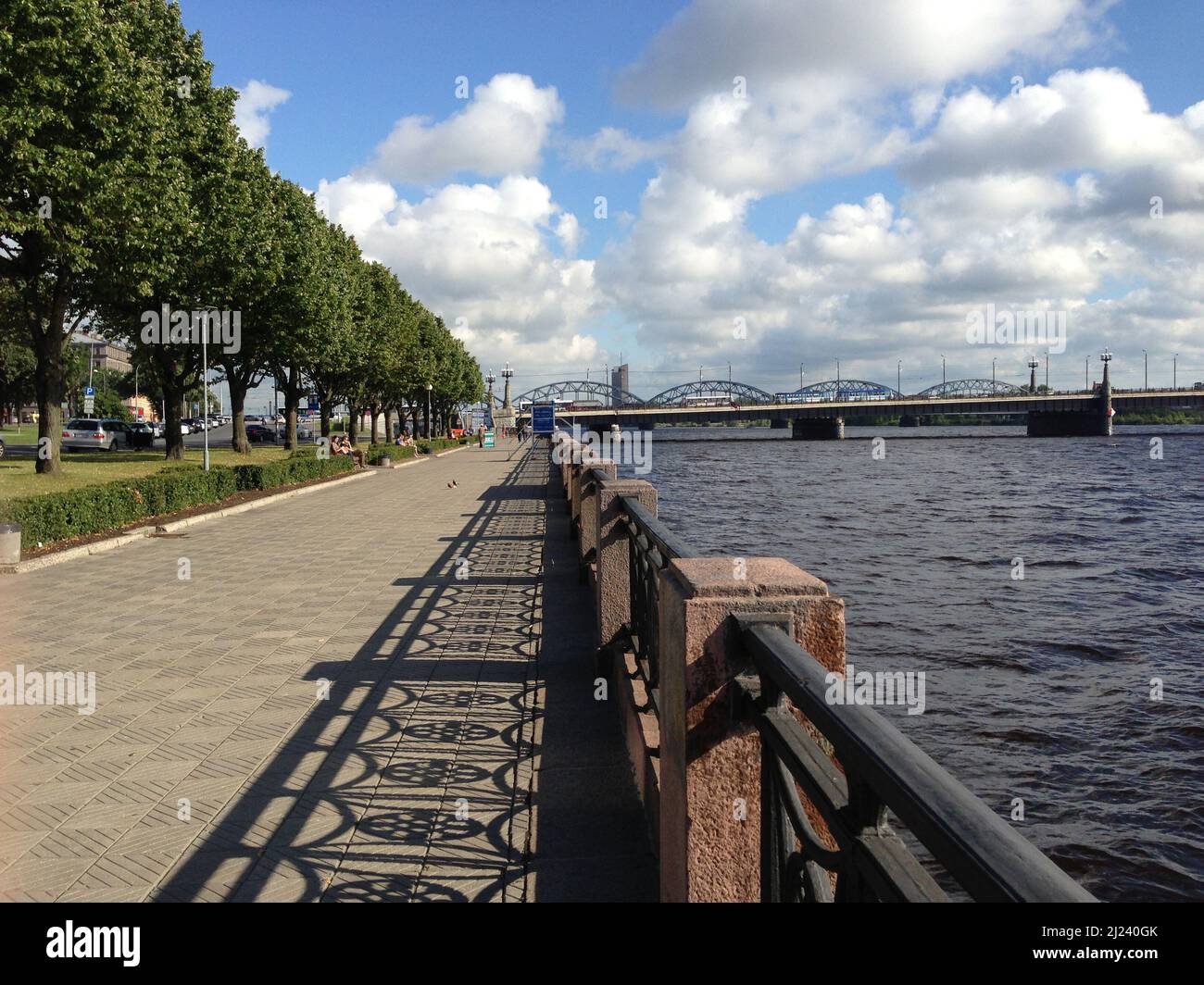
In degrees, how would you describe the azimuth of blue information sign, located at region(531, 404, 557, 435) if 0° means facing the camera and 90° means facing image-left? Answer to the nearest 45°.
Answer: approximately 0°

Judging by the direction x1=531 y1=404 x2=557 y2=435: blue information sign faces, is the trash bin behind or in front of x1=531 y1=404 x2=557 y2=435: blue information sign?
in front

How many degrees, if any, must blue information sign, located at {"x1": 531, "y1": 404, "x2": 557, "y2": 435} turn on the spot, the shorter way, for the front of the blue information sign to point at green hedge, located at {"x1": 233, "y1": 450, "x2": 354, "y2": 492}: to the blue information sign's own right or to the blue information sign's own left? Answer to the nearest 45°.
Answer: approximately 45° to the blue information sign's own right

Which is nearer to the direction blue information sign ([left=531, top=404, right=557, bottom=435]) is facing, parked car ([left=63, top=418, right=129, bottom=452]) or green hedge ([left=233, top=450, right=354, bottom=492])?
the green hedge

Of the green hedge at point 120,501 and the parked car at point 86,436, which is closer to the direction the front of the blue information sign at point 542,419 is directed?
the green hedge

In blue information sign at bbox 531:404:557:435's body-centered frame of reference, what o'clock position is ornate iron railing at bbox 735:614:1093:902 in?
The ornate iron railing is roughly at 12 o'clock from the blue information sign.

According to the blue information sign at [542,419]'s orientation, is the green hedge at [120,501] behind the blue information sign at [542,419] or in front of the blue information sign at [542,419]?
in front
